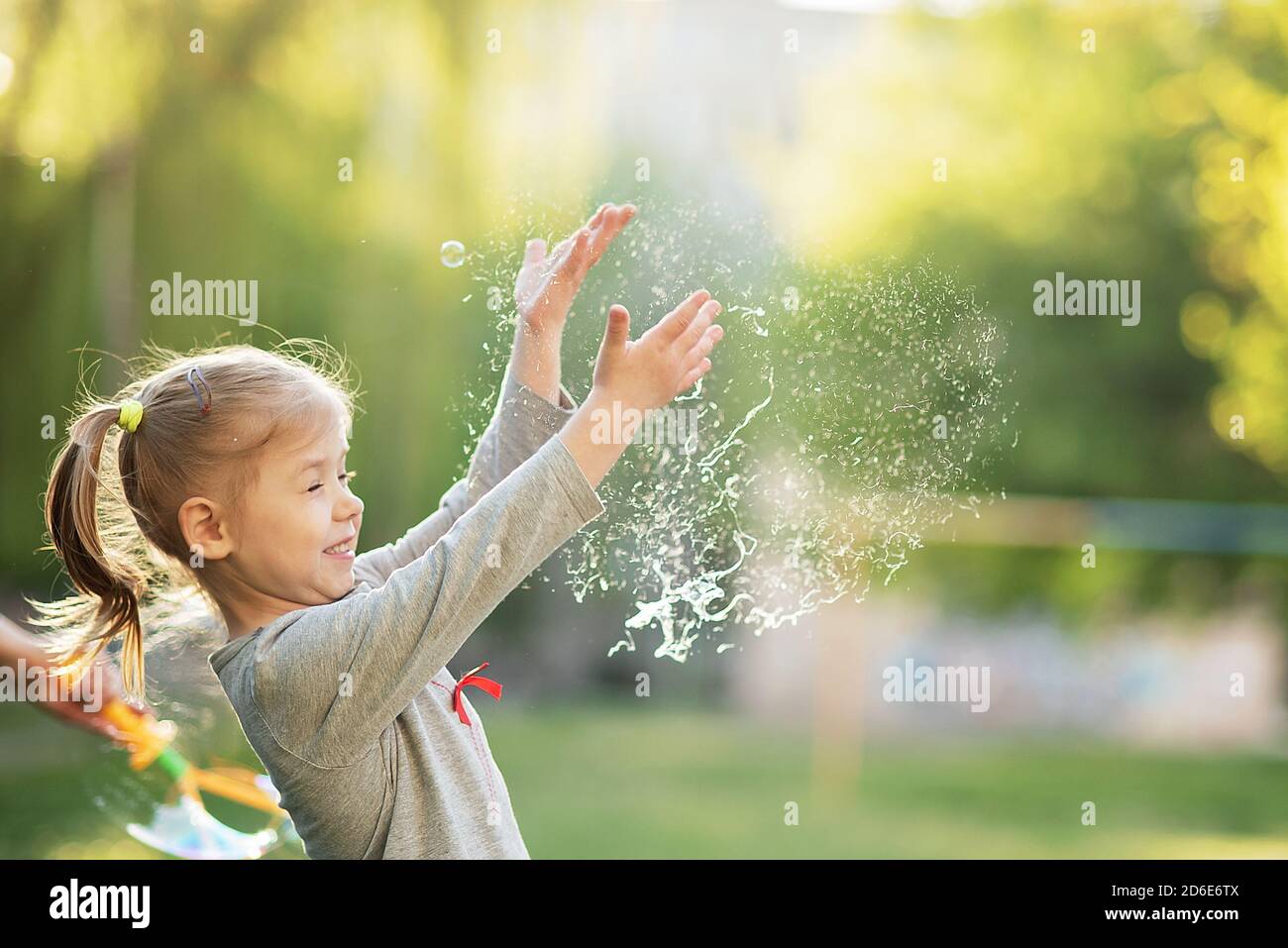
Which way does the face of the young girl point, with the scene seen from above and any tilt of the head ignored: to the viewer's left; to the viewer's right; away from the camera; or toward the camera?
to the viewer's right

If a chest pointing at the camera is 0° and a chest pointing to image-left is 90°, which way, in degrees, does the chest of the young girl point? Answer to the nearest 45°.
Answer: approximately 270°
